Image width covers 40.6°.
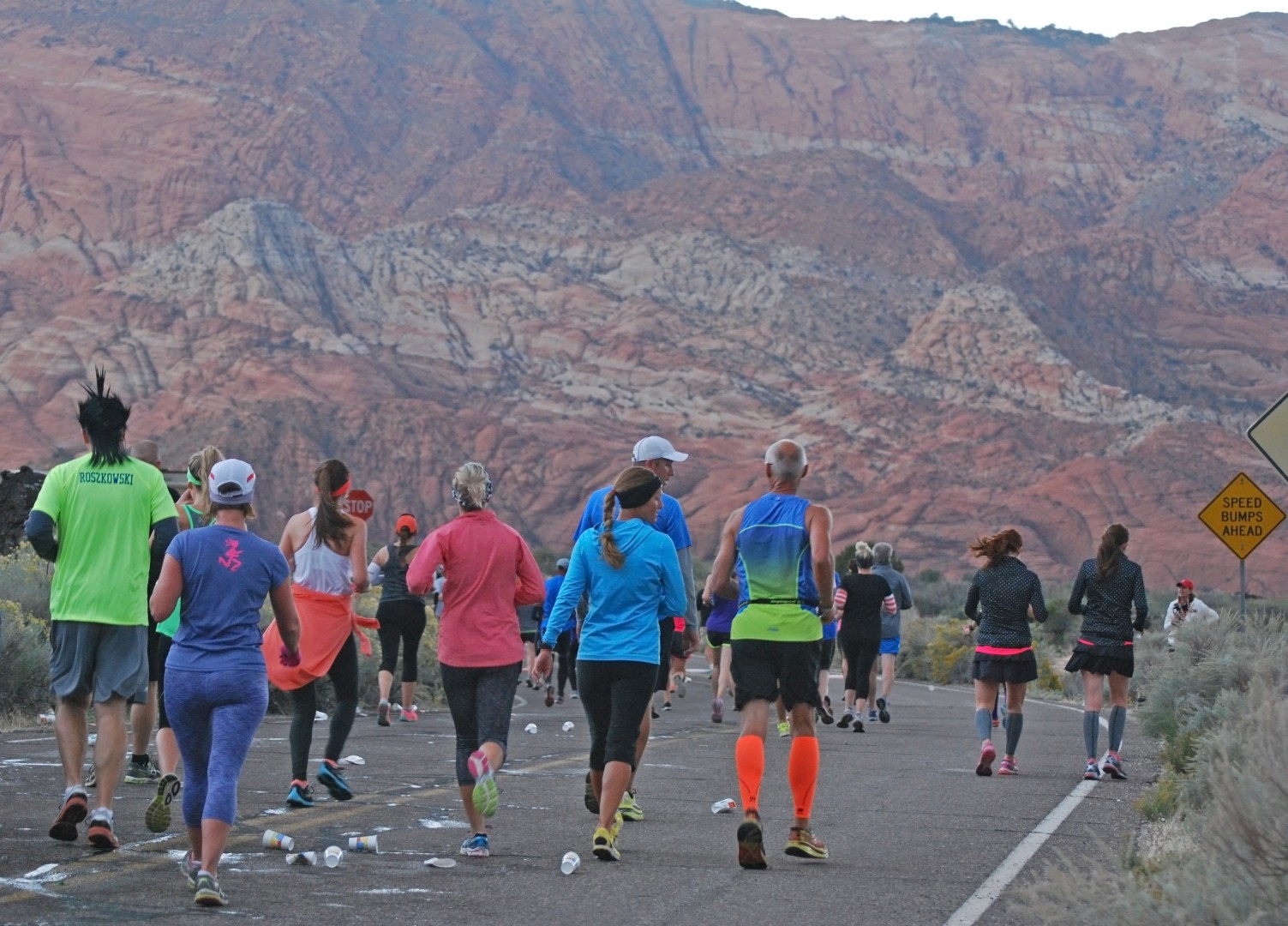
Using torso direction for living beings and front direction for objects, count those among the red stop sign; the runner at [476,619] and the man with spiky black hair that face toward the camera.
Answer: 1

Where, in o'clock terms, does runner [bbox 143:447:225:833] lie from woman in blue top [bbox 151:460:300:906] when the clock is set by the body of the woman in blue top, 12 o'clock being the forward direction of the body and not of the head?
The runner is roughly at 12 o'clock from the woman in blue top.

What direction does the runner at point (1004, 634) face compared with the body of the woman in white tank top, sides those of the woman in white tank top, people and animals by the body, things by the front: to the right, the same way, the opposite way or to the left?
the same way

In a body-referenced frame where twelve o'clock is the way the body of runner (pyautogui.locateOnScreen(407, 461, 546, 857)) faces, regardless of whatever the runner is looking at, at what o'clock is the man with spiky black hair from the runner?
The man with spiky black hair is roughly at 9 o'clock from the runner.

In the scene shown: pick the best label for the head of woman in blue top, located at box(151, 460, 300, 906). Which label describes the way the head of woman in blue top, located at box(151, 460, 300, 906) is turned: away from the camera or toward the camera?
away from the camera

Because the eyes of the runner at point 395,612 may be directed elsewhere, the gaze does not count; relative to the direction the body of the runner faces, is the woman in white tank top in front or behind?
behind

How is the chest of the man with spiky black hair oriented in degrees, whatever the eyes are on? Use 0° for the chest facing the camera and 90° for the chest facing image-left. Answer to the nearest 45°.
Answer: approximately 180°

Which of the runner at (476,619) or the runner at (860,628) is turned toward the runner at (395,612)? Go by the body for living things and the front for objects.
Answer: the runner at (476,619)

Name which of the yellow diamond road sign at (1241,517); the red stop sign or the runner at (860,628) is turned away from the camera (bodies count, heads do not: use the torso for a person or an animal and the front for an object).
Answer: the runner

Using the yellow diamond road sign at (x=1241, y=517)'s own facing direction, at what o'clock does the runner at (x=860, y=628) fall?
The runner is roughly at 1 o'clock from the yellow diamond road sign.

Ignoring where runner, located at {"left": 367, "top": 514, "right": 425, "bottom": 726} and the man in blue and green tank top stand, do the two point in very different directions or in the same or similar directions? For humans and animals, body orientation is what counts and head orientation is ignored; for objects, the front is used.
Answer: same or similar directions

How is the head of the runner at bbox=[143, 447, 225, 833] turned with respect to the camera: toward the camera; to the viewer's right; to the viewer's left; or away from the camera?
away from the camera

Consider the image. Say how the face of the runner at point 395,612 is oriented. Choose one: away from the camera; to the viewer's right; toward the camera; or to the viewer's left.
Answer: away from the camera

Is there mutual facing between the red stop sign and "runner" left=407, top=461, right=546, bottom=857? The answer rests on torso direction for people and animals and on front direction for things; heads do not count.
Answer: yes

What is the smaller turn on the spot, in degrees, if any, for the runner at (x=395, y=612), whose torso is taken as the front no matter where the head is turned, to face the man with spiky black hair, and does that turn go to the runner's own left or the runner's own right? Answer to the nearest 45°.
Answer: approximately 180°

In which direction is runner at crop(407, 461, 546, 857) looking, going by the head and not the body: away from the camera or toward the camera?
away from the camera

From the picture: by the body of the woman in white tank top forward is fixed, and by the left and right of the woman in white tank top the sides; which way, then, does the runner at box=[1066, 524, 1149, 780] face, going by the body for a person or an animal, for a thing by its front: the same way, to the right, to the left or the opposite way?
the same way

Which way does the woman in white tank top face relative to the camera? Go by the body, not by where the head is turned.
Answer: away from the camera
